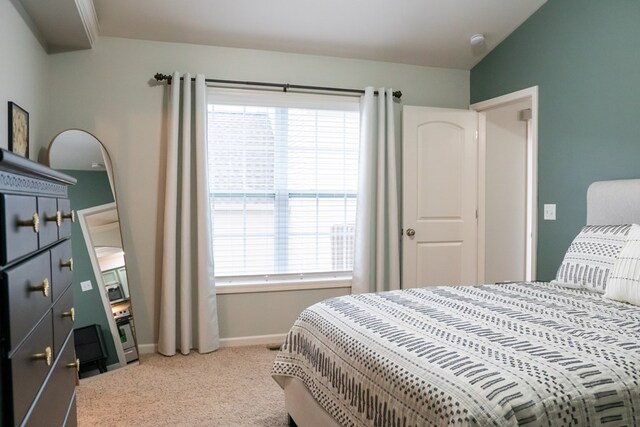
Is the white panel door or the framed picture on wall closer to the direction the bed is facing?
the framed picture on wall

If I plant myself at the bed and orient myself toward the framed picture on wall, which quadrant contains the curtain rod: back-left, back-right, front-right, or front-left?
front-right

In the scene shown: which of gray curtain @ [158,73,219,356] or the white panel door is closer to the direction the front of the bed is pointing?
the gray curtain

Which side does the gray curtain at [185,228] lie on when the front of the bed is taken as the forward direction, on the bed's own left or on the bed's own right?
on the bed's own right

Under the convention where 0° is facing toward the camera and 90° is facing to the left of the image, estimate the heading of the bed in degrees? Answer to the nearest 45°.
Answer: approximately 45°

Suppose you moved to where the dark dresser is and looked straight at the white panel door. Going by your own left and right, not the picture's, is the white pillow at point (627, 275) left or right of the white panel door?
right

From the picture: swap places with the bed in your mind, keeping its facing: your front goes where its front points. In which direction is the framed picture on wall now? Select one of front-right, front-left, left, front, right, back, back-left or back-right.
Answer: front-right

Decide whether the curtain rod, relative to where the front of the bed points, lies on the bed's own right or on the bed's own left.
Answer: on the bed's own right

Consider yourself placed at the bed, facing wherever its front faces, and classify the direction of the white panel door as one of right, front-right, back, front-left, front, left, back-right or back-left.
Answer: back-right

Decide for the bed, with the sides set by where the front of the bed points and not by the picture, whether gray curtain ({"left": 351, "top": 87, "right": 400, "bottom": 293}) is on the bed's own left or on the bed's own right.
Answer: on the bed's own right

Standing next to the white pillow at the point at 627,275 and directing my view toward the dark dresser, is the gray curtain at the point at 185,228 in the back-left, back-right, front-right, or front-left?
front-right

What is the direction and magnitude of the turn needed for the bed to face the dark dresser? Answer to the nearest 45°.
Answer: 0° — it already faces it
